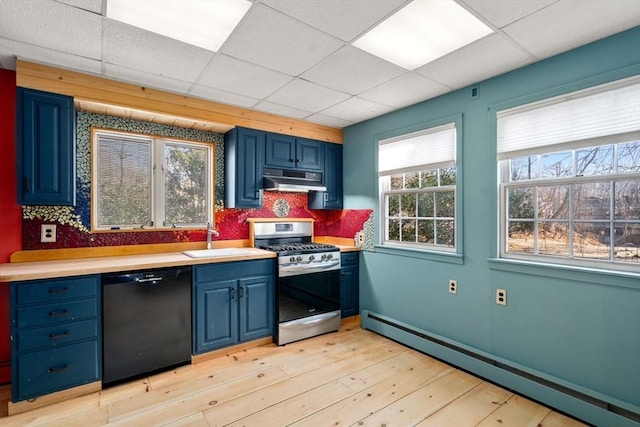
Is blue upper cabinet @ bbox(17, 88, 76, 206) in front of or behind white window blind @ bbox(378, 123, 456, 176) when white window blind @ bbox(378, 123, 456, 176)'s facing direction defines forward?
in front

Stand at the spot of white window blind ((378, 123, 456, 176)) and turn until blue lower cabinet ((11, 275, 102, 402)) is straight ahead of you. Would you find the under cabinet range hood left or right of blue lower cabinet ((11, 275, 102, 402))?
right

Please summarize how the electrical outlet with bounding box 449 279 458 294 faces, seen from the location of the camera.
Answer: facing the viewer and to the left of the viewer

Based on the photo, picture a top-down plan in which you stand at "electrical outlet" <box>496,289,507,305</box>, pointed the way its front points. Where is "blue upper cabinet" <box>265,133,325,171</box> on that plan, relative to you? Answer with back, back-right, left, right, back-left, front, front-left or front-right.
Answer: front-right

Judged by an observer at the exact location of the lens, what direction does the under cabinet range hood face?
facing the viewer and to the right of the viewer

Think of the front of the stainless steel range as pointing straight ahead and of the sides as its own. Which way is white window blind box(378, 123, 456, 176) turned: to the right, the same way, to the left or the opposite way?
to the right

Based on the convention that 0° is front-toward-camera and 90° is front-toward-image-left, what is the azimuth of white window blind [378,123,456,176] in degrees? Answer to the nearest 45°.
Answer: approximately 45°

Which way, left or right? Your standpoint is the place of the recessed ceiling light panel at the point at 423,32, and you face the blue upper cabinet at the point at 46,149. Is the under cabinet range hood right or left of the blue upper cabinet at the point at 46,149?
right
